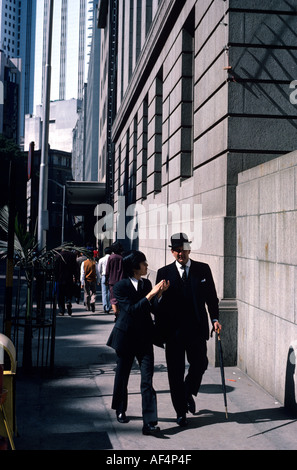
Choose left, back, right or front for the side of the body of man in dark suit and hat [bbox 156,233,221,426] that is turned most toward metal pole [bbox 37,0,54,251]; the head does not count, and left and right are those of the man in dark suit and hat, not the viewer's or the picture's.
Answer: back

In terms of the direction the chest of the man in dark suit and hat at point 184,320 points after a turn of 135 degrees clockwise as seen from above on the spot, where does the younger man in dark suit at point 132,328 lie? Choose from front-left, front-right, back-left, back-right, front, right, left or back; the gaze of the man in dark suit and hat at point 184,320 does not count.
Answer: left

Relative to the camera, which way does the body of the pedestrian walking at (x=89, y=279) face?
away from the camera

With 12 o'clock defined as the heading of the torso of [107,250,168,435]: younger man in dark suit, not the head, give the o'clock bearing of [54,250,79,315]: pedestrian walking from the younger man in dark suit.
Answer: The pedestrian walking is roughly at 7 o'clock from the younger man in dark suit.

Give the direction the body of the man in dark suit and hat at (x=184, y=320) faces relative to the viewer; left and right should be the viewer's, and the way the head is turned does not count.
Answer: facing the viewer

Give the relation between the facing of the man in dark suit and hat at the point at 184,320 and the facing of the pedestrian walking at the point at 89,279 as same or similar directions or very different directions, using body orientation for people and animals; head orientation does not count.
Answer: very different directions

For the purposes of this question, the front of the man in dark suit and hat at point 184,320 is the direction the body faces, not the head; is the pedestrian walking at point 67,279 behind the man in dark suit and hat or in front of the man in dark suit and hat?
behind

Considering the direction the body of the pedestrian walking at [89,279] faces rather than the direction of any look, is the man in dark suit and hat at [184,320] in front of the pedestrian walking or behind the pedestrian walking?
behind

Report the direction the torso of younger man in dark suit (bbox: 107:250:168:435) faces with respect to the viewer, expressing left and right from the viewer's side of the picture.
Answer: facing the viewer and to the right of the viewer
